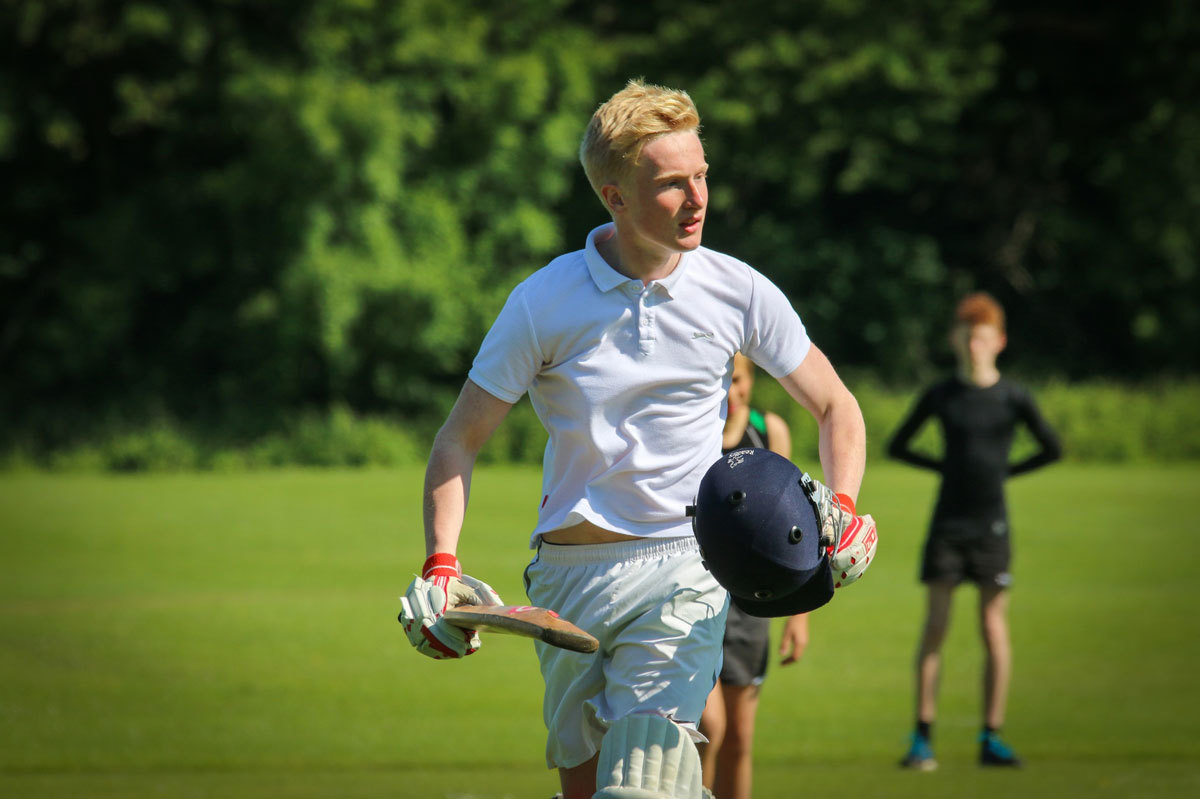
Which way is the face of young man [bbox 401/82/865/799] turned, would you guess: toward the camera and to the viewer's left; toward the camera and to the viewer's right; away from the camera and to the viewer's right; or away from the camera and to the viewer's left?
toward the camera and to the viewer's right

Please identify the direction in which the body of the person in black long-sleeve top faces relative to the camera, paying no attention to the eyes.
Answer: toward the camera

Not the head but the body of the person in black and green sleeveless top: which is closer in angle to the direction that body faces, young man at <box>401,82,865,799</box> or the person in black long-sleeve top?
the young man

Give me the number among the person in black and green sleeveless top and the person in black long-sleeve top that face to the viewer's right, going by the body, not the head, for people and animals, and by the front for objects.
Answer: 0

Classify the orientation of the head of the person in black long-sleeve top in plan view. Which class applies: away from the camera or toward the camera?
toward the camera

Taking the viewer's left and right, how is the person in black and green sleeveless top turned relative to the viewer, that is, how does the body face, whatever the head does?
facing the viewer and to the left of the viewer

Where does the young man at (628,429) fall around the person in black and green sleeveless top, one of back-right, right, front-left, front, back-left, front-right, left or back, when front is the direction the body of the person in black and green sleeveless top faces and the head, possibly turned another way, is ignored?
front-left

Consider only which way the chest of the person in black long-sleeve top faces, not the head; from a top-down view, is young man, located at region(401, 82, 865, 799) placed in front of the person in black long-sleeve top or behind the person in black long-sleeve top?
in front
